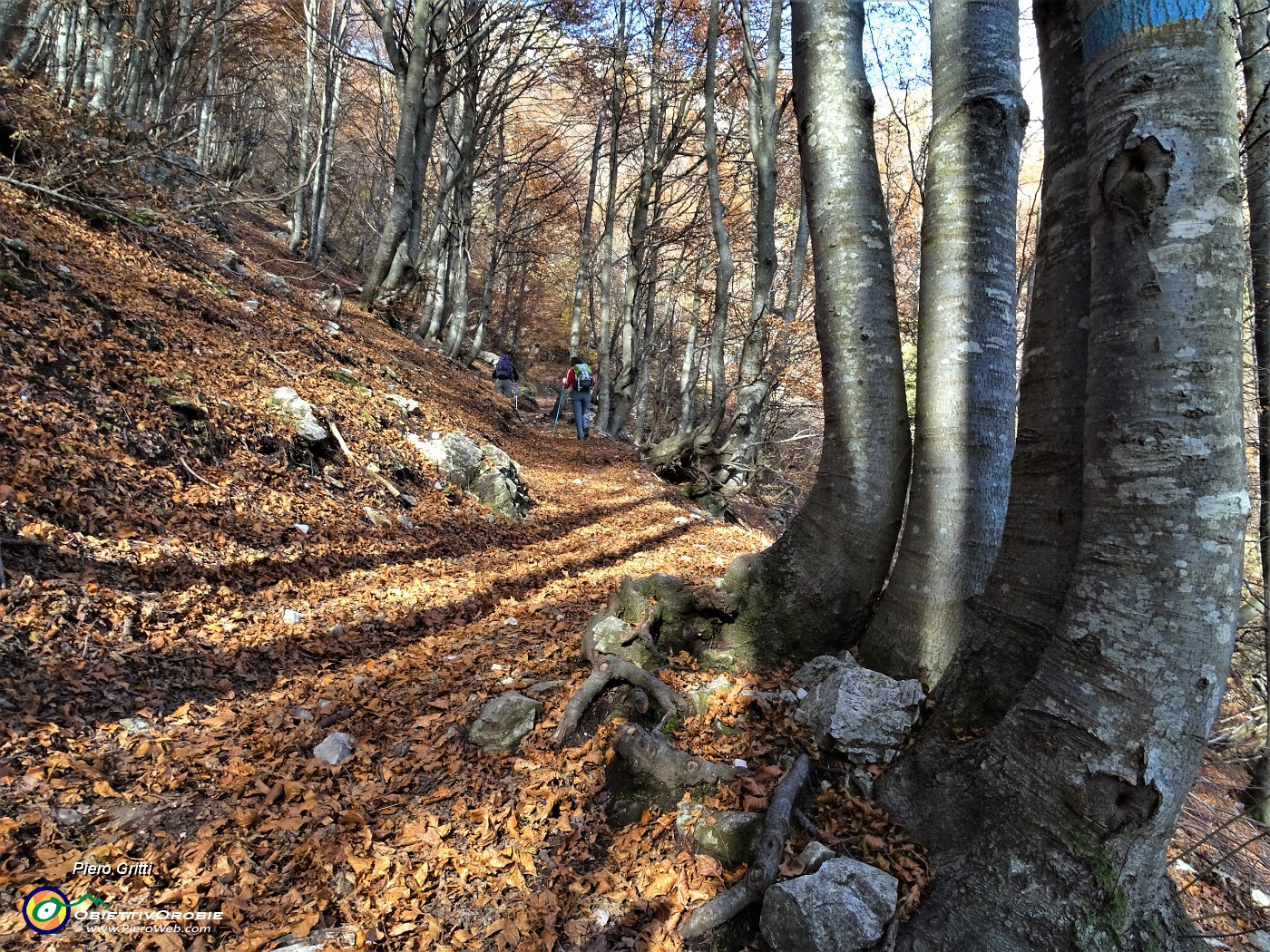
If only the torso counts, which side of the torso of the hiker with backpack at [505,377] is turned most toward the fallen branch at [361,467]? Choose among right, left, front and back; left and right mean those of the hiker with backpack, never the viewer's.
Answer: back

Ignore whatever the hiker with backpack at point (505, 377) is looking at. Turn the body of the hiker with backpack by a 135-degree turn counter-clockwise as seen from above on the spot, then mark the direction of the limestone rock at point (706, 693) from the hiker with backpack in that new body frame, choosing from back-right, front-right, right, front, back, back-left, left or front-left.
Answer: front-left

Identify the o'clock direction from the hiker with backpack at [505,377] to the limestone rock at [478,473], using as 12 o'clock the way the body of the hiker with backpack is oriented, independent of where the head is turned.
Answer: The limestone rock is roughly at 6 o'clock from the hiker with backpack.

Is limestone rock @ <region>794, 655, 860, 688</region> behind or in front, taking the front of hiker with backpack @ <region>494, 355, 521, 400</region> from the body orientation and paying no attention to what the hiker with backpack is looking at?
behind

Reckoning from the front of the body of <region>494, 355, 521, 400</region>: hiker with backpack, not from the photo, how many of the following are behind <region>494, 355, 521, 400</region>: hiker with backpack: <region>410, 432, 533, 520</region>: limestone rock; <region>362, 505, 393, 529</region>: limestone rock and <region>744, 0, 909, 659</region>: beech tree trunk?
3

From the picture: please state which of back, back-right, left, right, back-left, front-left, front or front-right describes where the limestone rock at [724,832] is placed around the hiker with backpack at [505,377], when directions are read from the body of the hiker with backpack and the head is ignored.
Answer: back

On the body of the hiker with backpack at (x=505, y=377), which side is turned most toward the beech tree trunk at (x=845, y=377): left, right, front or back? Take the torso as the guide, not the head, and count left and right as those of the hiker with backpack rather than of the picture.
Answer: back

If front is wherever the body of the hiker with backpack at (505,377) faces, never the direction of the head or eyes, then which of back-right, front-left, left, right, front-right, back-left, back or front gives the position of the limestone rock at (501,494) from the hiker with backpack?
back

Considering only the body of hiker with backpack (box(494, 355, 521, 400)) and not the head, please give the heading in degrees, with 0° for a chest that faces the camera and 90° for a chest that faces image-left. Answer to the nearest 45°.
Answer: approximately 180°
